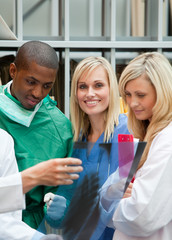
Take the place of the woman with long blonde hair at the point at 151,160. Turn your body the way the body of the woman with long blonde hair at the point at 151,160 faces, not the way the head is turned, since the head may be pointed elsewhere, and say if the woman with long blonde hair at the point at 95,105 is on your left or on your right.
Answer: on your right

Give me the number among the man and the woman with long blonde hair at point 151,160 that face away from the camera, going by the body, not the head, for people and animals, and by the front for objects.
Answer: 0

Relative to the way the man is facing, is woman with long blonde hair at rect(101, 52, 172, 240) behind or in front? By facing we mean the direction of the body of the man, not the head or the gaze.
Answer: in front

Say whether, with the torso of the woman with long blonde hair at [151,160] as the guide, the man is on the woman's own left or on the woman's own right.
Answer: on the woman's own right

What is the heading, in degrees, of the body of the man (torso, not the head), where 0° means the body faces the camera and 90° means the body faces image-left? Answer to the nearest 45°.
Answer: approximately 315°
